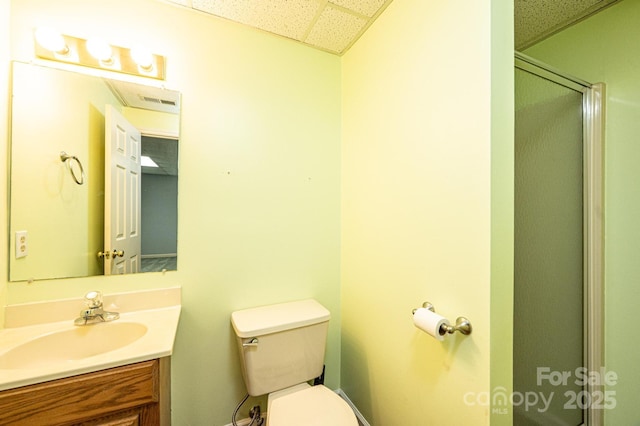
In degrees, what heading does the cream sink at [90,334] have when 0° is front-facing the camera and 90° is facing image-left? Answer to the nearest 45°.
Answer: approximately 0°

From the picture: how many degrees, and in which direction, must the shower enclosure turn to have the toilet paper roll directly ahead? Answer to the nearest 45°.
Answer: approximately 45° to its right

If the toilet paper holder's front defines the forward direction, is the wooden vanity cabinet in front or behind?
in front

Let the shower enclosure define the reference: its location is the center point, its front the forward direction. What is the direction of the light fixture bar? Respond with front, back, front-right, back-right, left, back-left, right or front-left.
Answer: right

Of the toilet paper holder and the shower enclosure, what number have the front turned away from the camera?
0
